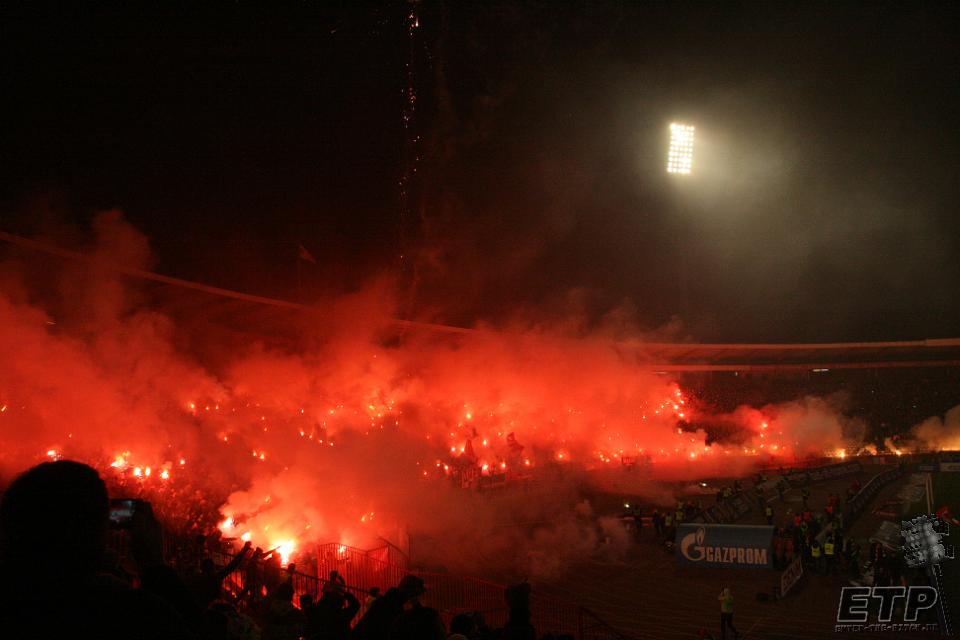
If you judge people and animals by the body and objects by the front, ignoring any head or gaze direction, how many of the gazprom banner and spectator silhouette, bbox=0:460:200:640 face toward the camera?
1

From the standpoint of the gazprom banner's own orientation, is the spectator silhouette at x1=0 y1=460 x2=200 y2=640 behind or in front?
in front

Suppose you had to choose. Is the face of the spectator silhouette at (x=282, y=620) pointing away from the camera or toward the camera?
away from the camera

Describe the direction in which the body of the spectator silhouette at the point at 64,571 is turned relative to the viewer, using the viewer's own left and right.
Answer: facing away from the viewer

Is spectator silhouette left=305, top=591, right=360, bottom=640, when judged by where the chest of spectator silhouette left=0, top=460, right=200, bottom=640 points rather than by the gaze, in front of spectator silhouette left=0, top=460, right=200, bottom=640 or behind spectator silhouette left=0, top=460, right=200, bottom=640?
in front

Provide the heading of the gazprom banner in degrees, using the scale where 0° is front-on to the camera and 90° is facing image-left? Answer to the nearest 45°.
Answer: approximately 0°

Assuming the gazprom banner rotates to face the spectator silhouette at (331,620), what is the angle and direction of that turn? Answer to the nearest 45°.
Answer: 0° — it already faces them

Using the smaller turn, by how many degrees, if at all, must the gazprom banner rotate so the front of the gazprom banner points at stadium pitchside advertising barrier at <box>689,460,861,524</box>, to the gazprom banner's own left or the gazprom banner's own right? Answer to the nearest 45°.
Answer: approximately 180°

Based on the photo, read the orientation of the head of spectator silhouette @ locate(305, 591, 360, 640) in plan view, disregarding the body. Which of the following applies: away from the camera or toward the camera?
away from the camera

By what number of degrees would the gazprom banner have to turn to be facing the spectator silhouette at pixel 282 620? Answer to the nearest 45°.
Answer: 0° — it already faces them
